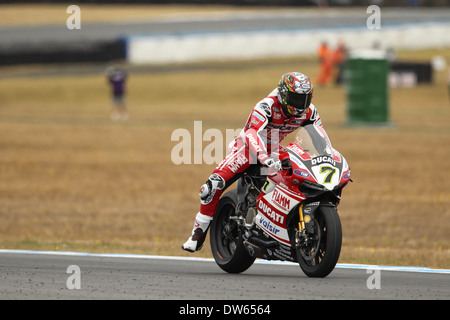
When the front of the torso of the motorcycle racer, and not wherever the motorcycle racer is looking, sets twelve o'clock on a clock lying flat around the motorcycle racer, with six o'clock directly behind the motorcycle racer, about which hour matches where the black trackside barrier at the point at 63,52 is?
The black trackside barrier is roughly at 7 o'clock from the motorcycle racer.

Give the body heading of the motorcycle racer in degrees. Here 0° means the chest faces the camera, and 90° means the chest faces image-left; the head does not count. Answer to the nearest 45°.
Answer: approximately 315°

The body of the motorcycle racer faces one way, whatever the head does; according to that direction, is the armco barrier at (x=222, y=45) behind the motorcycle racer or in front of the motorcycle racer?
behind

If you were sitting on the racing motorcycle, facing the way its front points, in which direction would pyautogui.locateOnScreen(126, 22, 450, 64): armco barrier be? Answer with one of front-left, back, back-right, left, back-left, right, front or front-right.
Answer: back-left

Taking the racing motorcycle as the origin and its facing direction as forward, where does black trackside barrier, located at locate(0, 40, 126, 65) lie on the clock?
The black trackside barrier is roughly at 7 o'clock from the racing motorcycle.

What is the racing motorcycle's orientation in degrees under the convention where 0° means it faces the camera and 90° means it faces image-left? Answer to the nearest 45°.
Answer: approximately 315°
